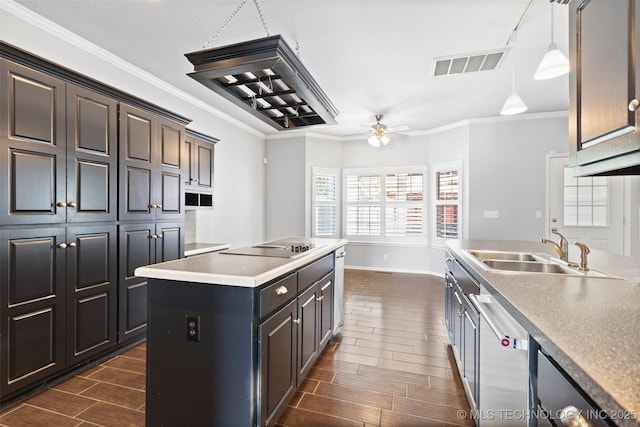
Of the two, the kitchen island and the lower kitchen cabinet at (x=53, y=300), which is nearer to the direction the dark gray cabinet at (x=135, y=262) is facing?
the kitchen island

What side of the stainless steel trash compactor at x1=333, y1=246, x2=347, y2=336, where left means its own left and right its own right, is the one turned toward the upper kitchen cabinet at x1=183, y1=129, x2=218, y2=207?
back

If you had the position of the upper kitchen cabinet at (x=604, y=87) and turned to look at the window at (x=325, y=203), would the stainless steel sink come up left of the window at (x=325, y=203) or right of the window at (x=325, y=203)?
right

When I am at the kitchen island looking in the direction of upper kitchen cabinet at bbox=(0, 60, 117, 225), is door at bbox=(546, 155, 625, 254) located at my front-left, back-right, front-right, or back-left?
back-right

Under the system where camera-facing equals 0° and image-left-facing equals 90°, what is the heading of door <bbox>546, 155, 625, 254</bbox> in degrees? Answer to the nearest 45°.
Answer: approximately 0°

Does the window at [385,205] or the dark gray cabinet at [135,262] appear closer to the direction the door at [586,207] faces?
the dark gray cabinet

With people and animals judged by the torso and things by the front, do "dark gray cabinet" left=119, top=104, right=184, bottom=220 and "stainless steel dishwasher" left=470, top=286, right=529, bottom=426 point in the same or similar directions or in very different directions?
very different directions

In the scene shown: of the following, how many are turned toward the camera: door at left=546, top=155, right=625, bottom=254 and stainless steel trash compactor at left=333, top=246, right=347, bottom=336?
1

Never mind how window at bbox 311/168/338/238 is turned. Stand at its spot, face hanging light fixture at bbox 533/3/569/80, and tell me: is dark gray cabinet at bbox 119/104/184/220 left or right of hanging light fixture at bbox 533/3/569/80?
right

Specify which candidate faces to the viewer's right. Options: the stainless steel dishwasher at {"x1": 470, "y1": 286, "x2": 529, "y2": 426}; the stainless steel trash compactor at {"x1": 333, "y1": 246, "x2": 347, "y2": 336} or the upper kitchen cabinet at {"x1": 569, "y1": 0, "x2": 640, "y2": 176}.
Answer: the stainless steel trash compactor at {"x1": 333, "y1": 246, "x2": 347, "y2": 336}

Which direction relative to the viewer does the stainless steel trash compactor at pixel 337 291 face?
to the viewer's right

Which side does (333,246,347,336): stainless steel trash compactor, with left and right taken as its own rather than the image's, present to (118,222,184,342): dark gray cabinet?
back

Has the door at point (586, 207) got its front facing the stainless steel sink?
yes

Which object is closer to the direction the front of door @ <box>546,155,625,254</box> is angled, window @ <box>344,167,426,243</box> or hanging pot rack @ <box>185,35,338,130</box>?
the hanging pot rack
